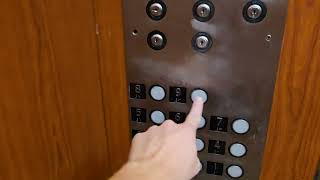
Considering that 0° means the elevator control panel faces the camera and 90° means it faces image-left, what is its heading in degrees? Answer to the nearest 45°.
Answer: approximately 0°
